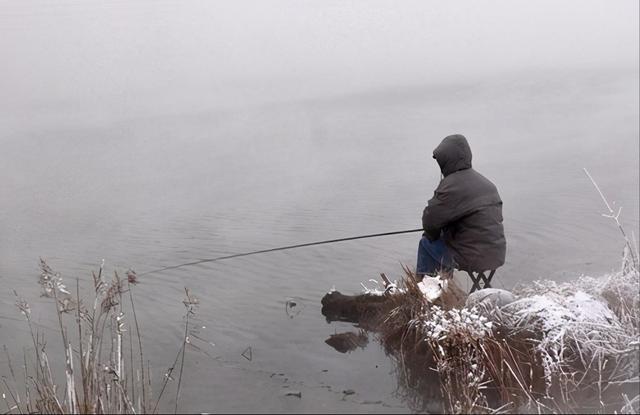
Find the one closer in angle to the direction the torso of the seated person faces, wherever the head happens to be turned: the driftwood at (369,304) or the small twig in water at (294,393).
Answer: the driftwood

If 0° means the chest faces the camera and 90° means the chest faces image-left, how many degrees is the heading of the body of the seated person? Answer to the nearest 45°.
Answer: approximately 135°

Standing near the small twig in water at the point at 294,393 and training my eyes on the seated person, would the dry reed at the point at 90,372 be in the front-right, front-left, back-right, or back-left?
back-left

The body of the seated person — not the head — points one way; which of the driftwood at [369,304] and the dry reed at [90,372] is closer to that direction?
the driftwood

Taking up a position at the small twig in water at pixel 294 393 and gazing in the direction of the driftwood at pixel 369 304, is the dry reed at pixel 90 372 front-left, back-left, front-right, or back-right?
back-left

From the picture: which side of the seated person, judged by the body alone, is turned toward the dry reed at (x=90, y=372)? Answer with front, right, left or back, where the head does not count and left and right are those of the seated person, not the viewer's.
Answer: left

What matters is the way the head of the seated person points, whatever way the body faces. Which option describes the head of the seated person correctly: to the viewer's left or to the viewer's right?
to the viewer's left

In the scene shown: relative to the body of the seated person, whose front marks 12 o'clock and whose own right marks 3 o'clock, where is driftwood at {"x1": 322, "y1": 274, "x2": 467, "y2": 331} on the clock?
The driftwood is roughly at 11 o'clock from the seated person.

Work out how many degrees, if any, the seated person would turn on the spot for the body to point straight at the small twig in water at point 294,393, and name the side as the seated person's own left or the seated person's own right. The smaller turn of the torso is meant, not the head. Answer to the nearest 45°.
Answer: approximately 90° to the seated person's own left
